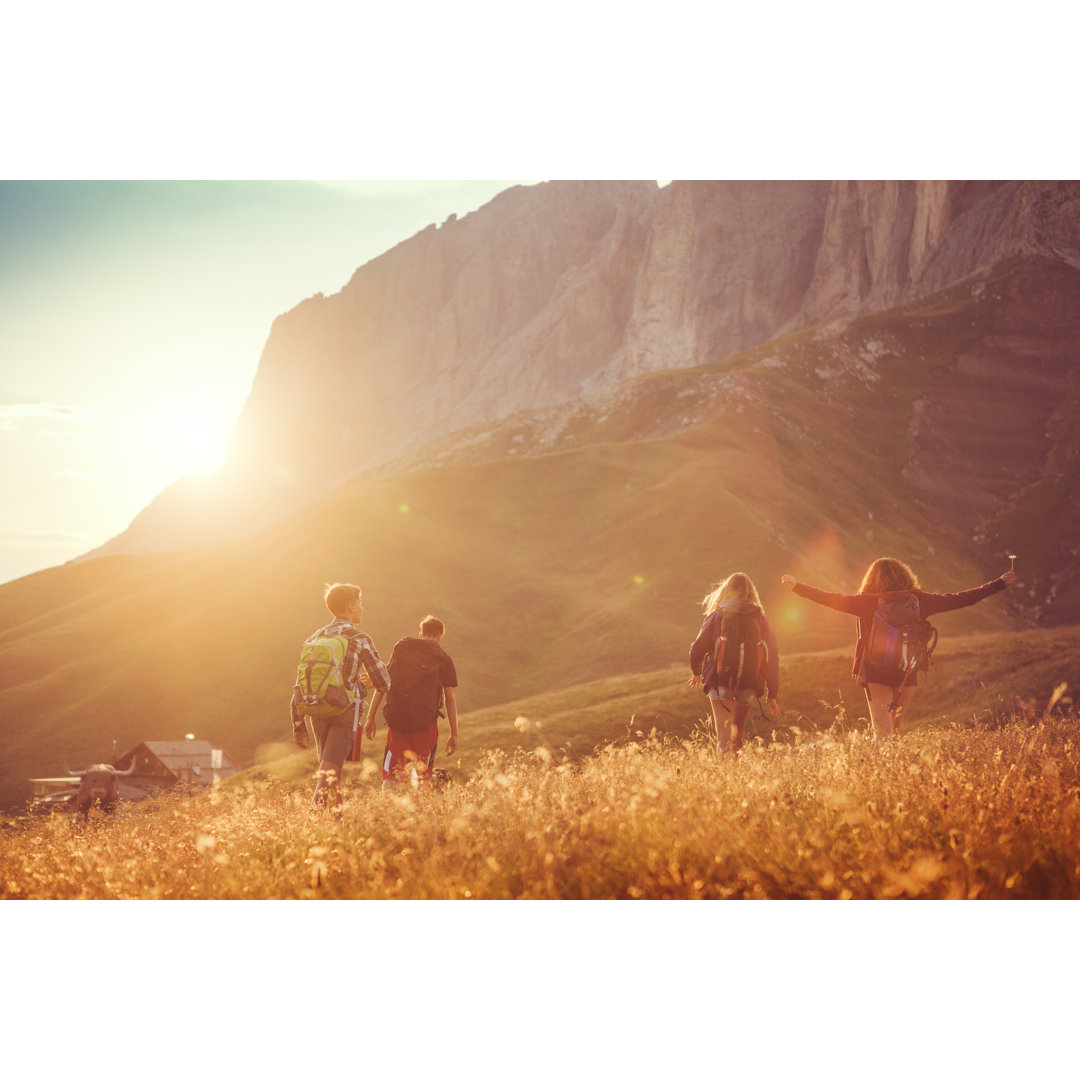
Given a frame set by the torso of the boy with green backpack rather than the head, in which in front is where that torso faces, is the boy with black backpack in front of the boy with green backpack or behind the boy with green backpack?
in front

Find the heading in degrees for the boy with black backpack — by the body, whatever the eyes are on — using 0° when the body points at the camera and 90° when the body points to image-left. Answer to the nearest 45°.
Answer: approximately 180°

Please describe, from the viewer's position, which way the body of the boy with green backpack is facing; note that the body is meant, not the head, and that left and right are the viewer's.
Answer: facing away from the viewer and to the right of the viewer

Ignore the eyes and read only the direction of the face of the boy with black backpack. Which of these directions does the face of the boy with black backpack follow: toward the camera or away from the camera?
away from the camera

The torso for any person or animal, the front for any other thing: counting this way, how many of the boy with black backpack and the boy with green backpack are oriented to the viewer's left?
0
